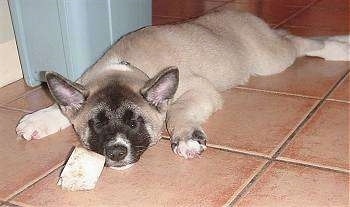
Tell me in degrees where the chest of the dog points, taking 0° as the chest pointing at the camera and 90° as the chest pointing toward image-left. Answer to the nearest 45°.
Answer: approximately 45°

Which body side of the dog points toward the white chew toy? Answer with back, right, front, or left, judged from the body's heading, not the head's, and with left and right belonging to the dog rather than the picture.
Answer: front

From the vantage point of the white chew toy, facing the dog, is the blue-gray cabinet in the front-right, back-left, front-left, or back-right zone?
front-left

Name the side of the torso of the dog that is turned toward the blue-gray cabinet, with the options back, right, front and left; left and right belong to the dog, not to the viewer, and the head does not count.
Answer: right

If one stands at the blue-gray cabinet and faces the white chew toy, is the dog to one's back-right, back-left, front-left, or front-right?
front-left

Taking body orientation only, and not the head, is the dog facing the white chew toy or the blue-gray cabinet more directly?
the white chew toy

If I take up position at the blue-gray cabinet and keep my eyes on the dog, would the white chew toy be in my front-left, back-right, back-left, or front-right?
front-right
